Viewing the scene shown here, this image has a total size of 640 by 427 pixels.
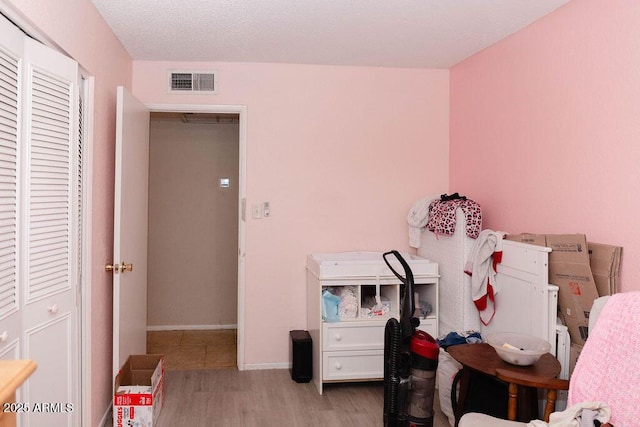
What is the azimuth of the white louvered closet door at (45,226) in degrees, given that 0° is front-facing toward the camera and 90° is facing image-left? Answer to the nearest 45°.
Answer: approximately 315°

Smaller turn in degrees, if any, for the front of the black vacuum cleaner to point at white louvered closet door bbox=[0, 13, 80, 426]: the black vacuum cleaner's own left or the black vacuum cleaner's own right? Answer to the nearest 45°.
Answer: approximately 135° to the black vacuum cleaner's own right

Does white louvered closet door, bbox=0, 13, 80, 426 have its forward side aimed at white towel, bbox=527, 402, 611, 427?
yes

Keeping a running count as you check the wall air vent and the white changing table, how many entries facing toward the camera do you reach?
2

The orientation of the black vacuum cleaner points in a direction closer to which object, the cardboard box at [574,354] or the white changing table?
the cardboard box

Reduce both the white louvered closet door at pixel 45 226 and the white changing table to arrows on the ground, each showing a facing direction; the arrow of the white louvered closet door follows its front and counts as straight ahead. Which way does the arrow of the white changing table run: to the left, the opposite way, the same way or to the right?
to the right

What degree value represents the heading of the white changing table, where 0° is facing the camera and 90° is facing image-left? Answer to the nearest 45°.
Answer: approximately 0°
